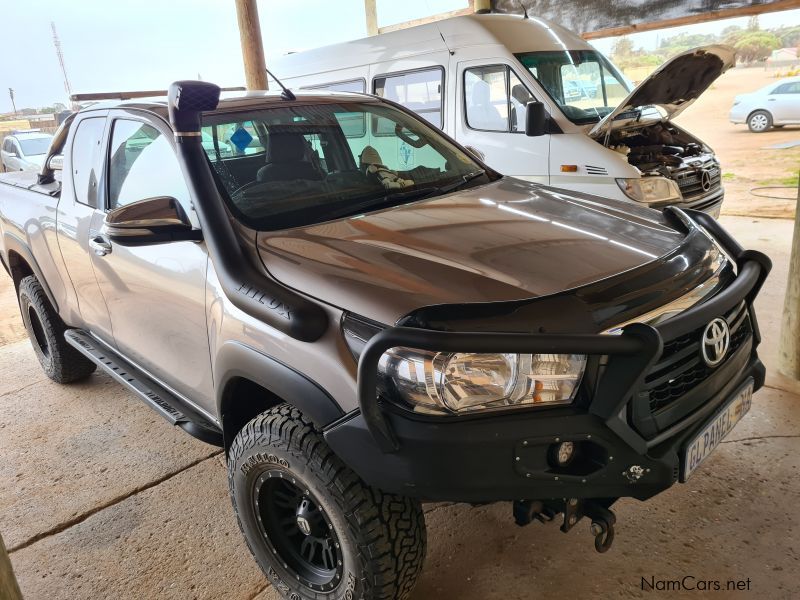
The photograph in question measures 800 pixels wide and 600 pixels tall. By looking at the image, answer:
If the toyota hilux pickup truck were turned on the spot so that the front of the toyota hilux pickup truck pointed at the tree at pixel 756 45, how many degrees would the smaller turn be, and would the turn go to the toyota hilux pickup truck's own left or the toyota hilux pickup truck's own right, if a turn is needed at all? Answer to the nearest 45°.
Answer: approximately 90° to the toyota hilux pickup truck's own left

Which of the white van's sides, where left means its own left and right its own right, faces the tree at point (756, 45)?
left

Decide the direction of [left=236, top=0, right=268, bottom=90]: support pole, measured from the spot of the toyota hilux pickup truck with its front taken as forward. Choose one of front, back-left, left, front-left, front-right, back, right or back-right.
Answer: back-left

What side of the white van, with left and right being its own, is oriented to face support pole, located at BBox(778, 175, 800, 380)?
front

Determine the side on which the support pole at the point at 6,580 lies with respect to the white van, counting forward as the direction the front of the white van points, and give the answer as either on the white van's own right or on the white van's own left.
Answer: on the white van's own right

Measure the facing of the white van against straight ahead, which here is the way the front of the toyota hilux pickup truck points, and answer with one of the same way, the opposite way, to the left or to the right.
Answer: the same way

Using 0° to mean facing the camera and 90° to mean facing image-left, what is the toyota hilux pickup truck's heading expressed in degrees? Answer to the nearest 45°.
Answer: approximately 315°

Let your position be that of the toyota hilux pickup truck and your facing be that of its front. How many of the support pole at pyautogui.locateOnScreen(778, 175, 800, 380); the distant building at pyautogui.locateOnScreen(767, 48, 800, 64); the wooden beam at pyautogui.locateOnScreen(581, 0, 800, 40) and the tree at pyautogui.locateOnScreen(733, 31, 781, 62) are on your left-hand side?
4

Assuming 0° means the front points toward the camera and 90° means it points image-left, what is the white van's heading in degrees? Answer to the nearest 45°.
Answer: approximately 315°

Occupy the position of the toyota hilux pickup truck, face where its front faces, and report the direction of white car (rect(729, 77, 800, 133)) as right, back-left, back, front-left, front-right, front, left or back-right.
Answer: left

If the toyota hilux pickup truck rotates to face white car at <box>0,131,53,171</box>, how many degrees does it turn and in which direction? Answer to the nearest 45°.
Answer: approximately 180°

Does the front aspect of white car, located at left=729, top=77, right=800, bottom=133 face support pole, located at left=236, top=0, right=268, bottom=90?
no
